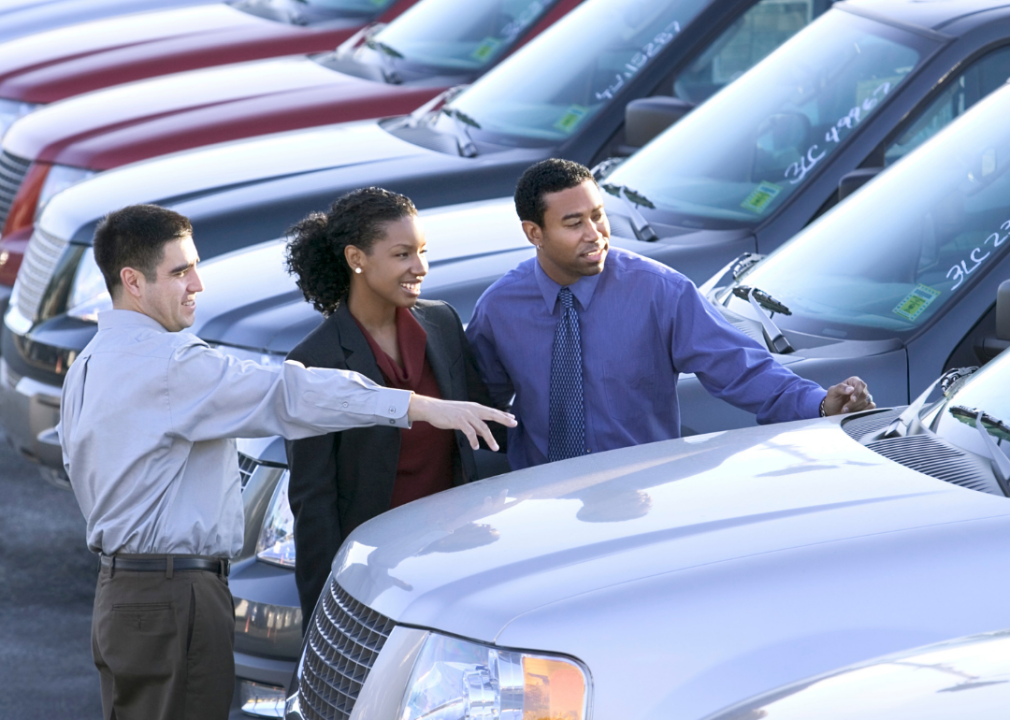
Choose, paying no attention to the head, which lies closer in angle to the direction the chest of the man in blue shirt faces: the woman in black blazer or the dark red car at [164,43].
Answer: the woman in black blazer

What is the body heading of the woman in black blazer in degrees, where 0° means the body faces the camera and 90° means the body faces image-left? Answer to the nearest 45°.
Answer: approximately 315°

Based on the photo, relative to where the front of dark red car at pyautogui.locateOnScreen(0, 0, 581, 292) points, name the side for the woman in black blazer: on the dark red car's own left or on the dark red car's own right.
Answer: on the dark red car's own left

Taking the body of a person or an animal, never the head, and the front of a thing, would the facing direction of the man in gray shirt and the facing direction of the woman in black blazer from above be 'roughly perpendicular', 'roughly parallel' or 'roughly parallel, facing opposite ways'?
roughly perpendicular

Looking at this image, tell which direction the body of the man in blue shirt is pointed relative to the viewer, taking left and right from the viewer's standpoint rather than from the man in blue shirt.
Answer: facing the viewer

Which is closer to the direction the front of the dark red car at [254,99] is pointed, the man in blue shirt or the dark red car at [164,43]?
the man in blue shirt

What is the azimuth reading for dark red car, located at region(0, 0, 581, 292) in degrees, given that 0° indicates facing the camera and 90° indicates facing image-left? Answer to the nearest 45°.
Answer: approximately 45°

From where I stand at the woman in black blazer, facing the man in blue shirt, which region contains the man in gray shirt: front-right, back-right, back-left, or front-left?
back-right

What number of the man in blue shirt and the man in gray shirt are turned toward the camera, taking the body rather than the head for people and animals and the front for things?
1

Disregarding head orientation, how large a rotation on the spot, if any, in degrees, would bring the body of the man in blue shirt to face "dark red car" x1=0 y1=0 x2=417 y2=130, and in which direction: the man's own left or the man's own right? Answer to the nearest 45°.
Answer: approximately 135° to the man's own right

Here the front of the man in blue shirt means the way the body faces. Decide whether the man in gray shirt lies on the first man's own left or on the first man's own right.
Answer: on the first man's own right

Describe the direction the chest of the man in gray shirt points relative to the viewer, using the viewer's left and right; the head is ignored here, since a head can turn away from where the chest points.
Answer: facing away from the viewer and to the right of the viewer
